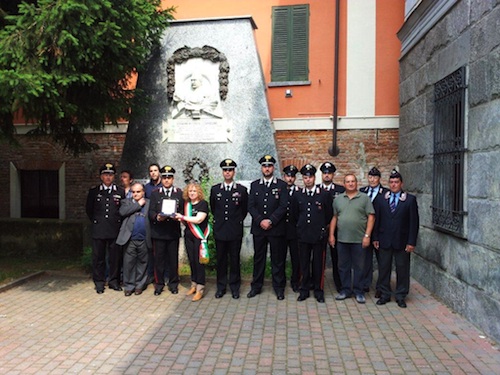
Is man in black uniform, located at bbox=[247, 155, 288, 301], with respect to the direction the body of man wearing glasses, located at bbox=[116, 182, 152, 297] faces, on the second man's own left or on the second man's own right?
on the second man's own left

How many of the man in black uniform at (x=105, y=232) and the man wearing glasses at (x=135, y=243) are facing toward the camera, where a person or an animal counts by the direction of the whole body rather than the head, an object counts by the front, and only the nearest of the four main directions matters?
2

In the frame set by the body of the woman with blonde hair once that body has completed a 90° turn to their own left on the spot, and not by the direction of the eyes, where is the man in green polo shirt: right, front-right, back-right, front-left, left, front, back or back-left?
front-left

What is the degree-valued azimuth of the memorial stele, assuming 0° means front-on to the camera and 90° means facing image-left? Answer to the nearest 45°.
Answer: approximately 0°

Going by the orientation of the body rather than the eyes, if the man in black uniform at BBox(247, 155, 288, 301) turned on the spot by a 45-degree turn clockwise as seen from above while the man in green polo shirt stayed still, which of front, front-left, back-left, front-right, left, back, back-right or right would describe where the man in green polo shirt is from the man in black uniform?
back-left

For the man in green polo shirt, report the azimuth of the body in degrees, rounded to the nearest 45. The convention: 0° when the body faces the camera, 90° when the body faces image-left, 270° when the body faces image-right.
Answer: approximately 0°

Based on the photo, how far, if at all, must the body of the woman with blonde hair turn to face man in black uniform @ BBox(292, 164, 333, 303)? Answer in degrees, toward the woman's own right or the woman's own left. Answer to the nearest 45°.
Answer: approximately 135° to the woman's own left

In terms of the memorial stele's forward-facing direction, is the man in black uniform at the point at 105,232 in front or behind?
in front

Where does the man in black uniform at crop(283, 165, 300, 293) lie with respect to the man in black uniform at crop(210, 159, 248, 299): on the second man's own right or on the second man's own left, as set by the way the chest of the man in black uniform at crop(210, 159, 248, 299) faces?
on the second man's own left

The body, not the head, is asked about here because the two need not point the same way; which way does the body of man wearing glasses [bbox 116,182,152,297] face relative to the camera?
toward the camera
